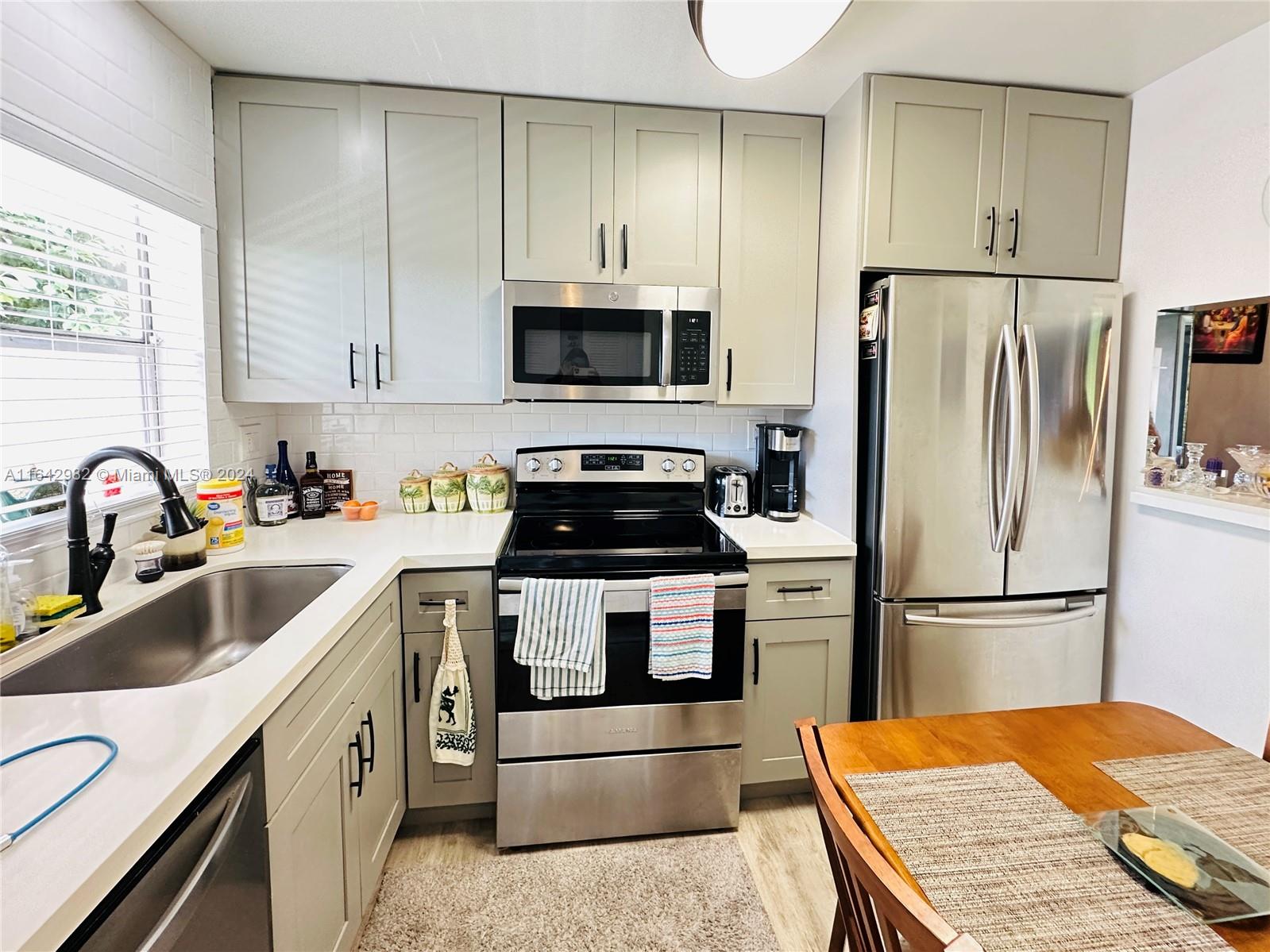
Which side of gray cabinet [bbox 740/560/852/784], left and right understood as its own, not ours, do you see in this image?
front

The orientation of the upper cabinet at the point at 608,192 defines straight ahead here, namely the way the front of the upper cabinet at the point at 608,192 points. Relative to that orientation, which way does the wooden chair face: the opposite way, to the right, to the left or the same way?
to the left

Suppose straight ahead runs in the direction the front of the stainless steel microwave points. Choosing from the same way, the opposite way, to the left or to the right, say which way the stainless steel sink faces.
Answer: to the left

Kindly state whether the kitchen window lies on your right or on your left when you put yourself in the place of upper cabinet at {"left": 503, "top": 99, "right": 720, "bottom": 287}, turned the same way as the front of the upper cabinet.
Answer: on your right

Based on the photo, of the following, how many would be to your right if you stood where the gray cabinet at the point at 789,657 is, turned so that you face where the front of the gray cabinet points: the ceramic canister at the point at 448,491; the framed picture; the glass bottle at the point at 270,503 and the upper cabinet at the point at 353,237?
3

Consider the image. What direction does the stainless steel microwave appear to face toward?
toward the camera

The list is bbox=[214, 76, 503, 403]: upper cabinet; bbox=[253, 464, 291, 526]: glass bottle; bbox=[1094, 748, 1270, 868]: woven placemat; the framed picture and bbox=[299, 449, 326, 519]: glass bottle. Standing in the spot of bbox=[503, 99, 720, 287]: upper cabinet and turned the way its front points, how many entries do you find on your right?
3

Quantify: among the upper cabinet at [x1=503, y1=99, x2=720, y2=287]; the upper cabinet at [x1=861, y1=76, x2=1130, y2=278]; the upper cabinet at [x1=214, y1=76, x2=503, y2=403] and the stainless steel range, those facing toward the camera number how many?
4

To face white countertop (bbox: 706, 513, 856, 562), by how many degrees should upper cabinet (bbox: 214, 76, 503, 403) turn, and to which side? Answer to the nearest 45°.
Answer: approximately 45° to its left

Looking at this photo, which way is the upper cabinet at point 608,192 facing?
toward the camera

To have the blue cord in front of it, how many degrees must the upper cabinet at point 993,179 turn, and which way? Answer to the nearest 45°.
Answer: approximately 45° to its right

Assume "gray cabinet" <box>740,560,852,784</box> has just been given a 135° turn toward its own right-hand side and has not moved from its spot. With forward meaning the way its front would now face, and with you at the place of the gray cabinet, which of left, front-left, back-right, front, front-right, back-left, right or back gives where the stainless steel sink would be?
left

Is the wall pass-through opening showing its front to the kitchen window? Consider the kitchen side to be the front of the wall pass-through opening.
yes

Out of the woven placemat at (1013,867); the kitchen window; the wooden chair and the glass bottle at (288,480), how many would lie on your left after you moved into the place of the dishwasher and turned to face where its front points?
2
